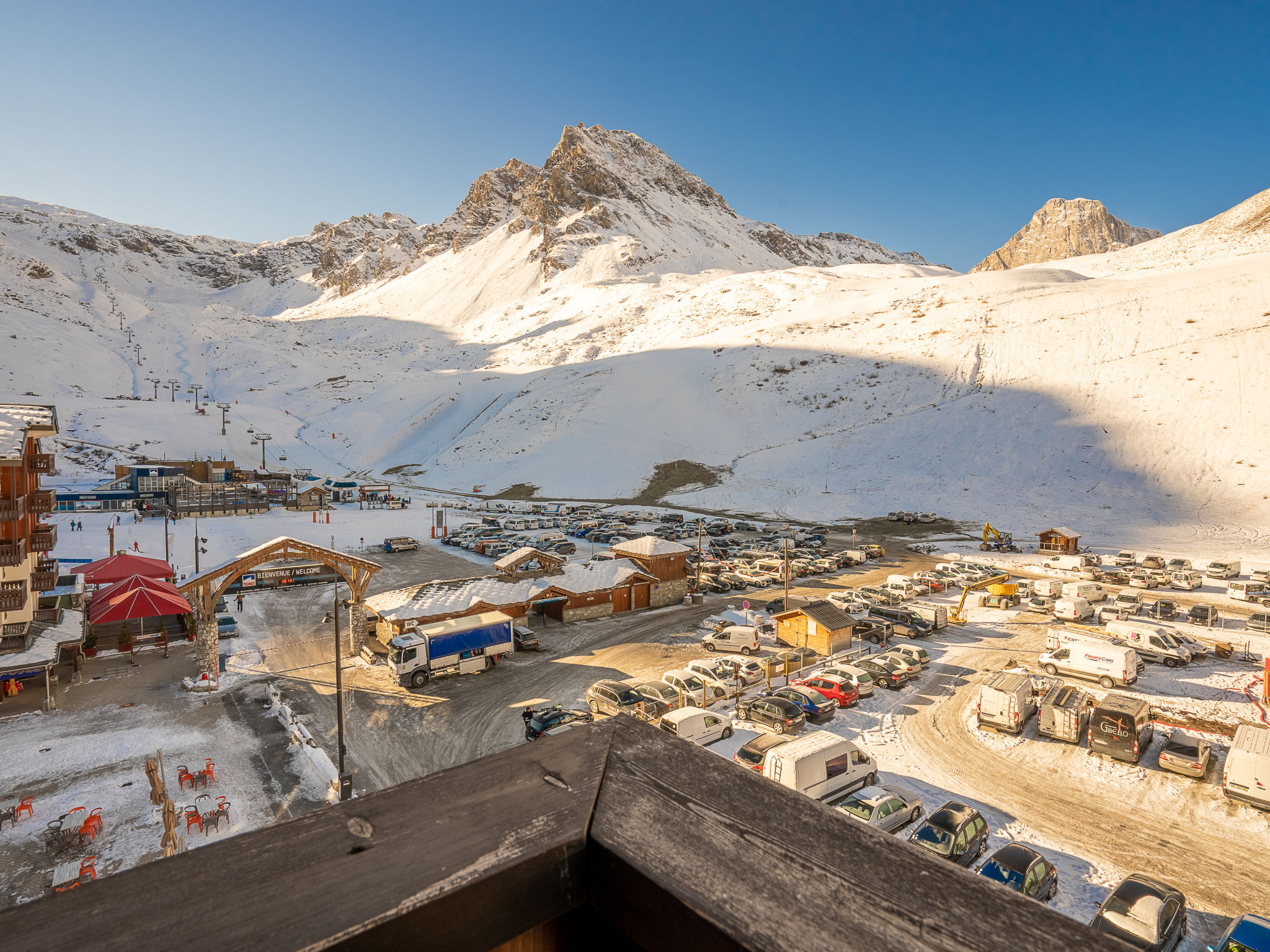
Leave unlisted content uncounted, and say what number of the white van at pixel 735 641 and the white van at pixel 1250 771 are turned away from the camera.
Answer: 1

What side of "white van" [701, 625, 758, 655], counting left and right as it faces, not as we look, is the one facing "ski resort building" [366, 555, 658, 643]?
front

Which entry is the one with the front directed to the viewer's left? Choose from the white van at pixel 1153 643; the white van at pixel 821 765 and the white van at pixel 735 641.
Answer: the white van at pixel 735 641

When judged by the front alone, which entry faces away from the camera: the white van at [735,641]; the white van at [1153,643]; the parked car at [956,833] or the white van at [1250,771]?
the white van at [1250,771]

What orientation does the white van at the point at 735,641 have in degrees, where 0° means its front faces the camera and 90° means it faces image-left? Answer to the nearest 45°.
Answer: approximately 90°

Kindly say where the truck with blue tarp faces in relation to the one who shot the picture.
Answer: facing the viewer and to the left of the viewer

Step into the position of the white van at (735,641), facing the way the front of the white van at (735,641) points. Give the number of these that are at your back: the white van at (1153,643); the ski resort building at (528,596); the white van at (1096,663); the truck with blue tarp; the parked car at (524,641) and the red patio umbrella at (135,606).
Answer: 2

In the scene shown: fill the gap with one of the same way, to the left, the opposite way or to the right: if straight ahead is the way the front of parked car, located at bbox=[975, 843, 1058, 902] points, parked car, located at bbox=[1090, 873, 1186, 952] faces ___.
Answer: the same way

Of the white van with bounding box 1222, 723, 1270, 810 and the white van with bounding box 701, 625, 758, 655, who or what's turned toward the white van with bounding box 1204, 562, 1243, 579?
the white van with bounding box 1222, 723, 1270, 810
